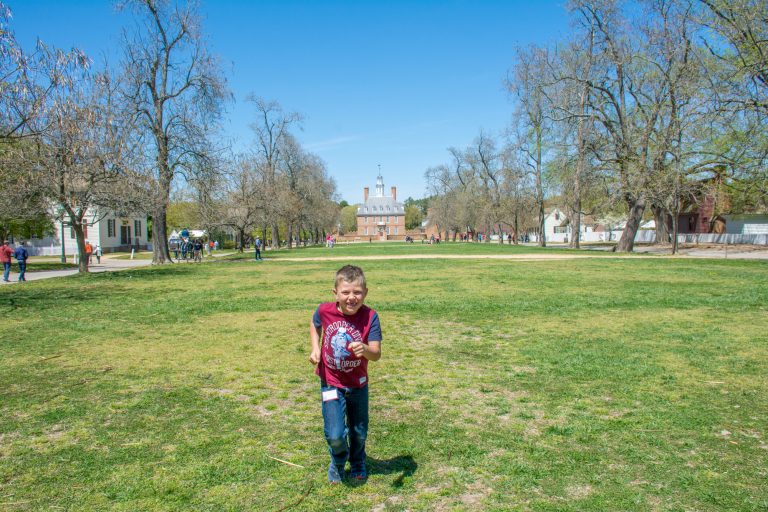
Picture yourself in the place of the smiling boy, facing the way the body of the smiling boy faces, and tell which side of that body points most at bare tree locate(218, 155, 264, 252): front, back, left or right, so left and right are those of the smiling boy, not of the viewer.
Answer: back

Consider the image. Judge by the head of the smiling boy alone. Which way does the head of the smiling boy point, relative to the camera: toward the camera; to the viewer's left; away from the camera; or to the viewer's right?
toward the camera

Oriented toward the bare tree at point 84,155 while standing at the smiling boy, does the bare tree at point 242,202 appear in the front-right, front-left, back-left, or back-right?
front-right

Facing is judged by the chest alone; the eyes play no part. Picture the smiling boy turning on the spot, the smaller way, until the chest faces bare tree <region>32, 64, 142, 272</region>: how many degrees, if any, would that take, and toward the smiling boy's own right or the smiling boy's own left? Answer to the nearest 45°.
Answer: approximately 135° to the smiling boy's own right

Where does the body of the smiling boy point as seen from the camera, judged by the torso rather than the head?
toward the camera
